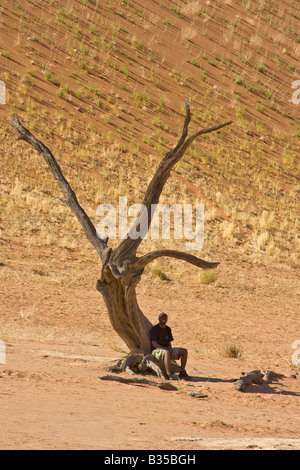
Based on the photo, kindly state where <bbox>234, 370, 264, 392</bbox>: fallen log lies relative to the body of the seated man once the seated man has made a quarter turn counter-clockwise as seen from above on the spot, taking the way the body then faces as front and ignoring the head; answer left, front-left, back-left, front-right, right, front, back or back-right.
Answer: front-right

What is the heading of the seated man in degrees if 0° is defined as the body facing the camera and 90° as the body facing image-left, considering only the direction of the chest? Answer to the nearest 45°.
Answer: approximately 315°

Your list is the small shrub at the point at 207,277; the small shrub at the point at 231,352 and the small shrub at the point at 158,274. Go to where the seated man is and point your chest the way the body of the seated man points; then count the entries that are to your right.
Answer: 0

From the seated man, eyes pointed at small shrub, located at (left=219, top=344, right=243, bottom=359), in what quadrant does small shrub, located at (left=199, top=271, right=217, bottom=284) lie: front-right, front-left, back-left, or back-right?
front-left

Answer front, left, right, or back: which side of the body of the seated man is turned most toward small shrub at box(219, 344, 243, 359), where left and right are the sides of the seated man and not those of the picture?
left

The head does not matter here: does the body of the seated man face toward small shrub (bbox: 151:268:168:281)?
no

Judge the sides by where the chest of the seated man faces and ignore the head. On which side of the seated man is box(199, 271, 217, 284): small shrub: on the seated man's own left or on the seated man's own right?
on the seated man's own left
